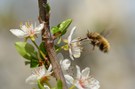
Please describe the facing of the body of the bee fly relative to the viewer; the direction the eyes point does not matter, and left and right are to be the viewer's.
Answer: facing to the left of the viewer

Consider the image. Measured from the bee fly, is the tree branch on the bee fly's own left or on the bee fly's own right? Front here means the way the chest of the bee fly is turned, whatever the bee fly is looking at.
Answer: on the bee fly's own left

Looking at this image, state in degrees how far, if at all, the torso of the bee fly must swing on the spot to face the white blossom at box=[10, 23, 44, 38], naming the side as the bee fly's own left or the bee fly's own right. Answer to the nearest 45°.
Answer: approximately 45° to the bee fly's own left
